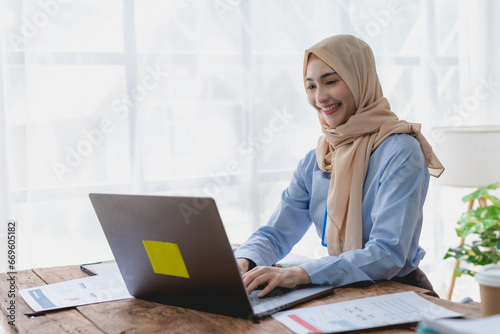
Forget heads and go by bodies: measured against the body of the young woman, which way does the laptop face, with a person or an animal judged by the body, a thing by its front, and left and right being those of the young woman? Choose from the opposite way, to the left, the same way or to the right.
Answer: the opposite way

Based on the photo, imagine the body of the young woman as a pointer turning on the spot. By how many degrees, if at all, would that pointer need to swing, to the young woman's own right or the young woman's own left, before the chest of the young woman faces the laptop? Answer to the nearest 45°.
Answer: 0° — they already face it

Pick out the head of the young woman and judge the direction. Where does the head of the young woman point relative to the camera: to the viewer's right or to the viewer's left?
to the viewer's left

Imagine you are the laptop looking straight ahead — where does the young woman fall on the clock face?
The young woman is roughly at 12 o'clock from the laptop.

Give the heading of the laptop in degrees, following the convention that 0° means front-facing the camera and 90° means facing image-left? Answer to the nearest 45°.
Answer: approximately 225°

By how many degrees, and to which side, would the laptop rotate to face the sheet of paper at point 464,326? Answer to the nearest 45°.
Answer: approximately 90° to its right
